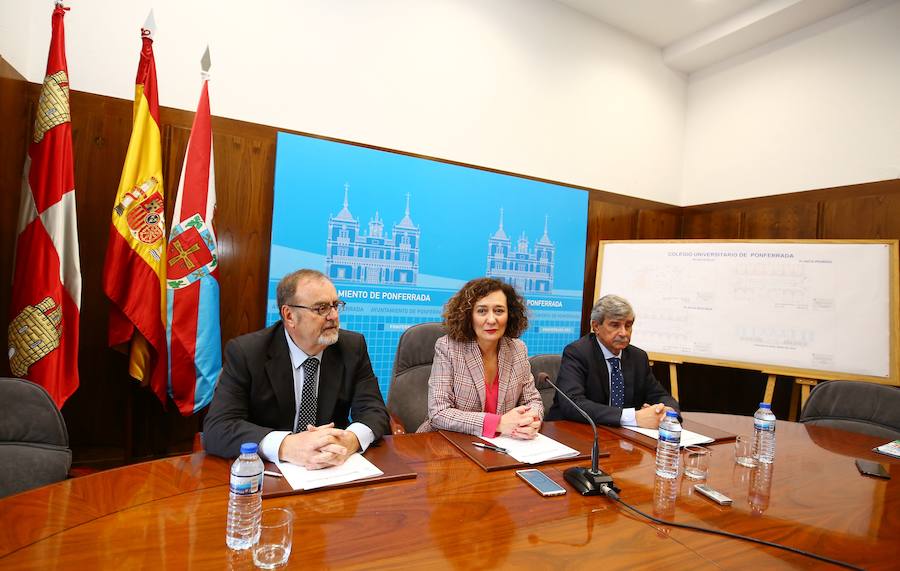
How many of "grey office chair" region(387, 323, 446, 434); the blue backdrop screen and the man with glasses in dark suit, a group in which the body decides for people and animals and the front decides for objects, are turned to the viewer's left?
0

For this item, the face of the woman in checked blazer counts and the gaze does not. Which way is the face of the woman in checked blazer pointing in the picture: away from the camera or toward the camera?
toward the camera

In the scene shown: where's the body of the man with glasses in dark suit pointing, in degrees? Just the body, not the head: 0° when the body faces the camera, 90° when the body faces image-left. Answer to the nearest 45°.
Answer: approximately 315°

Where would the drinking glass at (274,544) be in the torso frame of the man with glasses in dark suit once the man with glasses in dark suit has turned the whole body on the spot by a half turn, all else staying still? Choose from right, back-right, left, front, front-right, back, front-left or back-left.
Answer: back-left

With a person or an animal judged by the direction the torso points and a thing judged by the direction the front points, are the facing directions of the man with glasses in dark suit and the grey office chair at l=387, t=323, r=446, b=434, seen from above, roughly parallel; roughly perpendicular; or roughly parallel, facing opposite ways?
roughly parallel

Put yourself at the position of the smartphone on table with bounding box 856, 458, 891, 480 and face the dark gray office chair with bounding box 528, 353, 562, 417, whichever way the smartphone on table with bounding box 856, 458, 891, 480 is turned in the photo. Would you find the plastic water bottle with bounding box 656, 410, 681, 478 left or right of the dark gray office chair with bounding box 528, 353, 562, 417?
left

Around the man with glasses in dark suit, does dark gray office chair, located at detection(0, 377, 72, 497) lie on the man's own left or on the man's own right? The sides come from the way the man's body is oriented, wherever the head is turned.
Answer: on the man's own right

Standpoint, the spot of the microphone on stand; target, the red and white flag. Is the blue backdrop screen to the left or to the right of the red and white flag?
right

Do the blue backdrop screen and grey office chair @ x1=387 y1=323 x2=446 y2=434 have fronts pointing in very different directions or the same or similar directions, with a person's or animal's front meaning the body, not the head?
same or similar directions

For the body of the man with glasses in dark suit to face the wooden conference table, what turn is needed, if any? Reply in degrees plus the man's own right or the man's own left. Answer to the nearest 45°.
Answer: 0° — they already face it

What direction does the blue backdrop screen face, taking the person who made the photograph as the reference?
facing the viewer and to the right of the viewer

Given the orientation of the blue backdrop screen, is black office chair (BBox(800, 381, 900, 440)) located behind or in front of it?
in front

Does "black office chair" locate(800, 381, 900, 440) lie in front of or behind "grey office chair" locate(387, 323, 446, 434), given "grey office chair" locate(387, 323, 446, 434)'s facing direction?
in front

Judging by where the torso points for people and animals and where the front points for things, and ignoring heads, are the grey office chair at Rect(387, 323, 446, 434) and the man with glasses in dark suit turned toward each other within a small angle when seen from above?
no

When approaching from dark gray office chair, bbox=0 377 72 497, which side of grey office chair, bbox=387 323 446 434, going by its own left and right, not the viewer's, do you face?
right

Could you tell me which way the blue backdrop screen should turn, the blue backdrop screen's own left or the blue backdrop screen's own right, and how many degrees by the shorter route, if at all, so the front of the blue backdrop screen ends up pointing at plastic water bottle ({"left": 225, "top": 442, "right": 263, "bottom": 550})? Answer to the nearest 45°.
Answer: approximately 45° to the blue backdrop screen's own right

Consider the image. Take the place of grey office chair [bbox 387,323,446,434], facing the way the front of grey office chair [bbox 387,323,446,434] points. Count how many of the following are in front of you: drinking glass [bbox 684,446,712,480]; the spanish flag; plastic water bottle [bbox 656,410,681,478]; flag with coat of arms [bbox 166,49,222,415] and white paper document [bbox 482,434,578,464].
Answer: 3

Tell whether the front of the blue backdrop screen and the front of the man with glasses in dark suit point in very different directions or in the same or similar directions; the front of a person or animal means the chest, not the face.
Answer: same or similar directions

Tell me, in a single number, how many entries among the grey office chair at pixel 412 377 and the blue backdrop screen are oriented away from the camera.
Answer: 0

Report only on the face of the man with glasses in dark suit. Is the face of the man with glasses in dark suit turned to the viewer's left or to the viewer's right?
to the viewer's right

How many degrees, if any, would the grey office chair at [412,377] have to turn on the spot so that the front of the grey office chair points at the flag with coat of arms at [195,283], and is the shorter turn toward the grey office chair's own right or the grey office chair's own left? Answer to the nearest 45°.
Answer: approximately 135° to the grey office chair's own right
